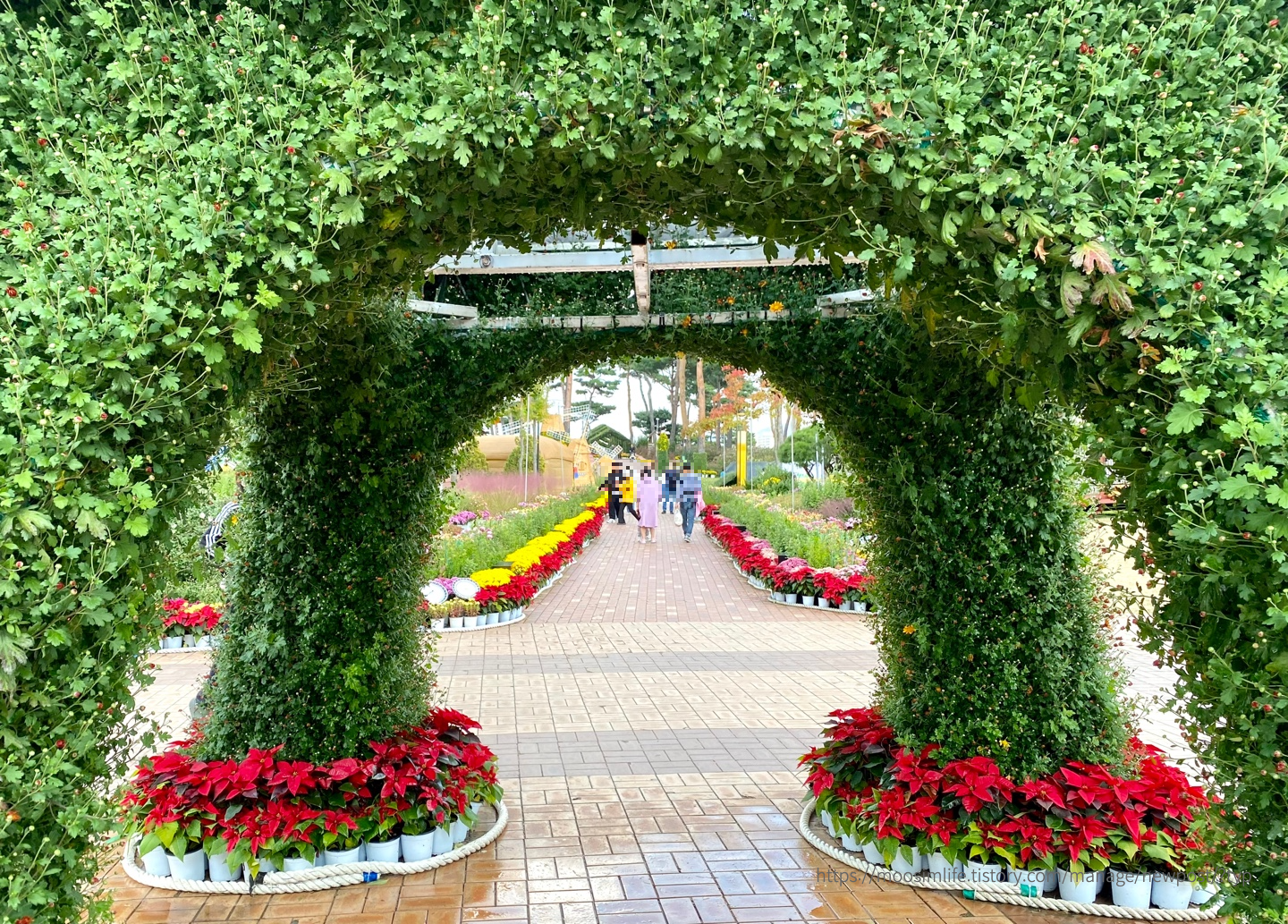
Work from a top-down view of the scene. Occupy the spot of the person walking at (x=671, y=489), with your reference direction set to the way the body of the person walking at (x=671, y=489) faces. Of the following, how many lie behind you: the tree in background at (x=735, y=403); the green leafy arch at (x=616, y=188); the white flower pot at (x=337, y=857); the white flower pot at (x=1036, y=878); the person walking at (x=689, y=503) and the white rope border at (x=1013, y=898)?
5

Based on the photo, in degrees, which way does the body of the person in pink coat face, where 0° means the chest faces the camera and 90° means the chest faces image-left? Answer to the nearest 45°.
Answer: approximately 180°

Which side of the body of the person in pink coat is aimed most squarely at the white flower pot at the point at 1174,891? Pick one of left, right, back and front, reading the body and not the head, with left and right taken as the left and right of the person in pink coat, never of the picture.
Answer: front

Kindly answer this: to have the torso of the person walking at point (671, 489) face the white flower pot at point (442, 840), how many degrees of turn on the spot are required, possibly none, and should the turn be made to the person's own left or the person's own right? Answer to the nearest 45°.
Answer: approximately 180°
